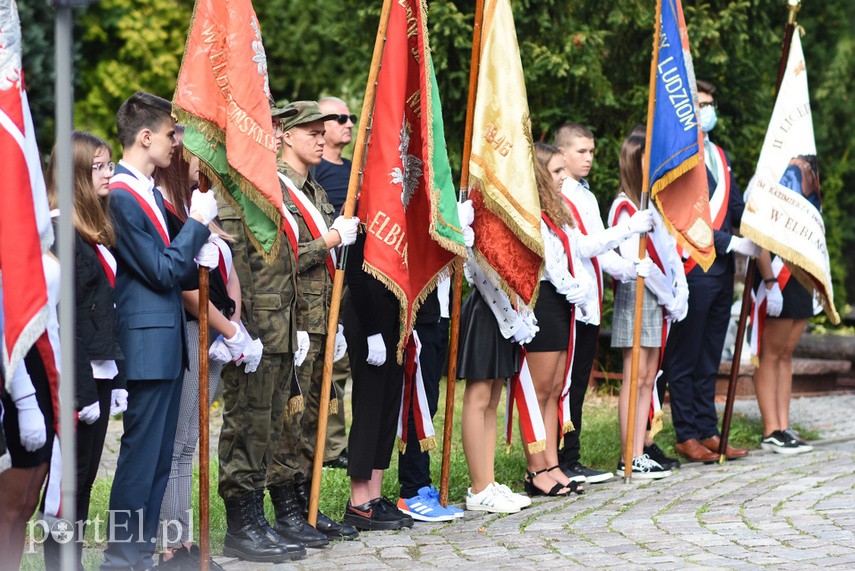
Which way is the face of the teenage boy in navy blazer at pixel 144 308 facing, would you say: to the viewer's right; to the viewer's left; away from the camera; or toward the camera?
to the viewer's right

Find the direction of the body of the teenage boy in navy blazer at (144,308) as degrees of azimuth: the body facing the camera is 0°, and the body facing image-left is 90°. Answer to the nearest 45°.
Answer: approximately 270°

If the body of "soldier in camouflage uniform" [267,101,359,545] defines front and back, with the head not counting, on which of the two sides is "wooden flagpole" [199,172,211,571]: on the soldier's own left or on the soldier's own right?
on the soldier's own right

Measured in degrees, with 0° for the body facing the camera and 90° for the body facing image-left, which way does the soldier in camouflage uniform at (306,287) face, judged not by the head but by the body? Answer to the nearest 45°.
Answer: approximately 315°

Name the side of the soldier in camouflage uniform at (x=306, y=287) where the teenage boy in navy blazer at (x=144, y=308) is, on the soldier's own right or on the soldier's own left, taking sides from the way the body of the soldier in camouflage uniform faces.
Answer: on the soldier's own right

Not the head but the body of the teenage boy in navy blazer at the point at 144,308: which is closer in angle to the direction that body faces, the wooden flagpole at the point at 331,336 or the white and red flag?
the wooden flagpole

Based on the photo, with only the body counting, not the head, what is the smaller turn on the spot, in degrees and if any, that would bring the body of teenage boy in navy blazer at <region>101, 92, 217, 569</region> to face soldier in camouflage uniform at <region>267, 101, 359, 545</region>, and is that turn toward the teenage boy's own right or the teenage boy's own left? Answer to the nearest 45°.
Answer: approximately 45° to the teenage boy's own left
